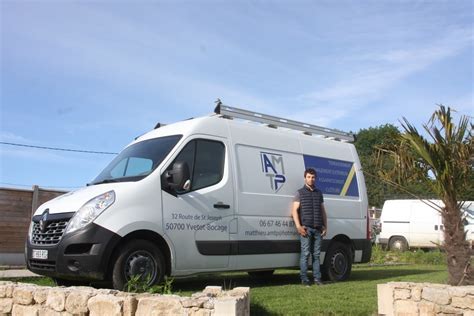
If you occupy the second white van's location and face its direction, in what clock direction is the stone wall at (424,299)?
The stone wall is roughly at 3 o'clock from the second white van.

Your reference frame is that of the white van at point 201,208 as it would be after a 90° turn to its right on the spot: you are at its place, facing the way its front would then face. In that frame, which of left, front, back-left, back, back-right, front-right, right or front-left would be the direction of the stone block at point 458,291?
back

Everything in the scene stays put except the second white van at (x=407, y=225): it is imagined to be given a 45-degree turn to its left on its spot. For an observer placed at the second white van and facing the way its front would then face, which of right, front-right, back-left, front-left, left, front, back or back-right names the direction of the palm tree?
back-right

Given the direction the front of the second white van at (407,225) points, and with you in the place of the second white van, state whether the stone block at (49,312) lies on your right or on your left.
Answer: on your right

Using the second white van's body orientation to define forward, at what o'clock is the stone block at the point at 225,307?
The stone block is roughly at 3 o'clock from the second white van.

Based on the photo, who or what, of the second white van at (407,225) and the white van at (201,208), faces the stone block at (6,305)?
the white van

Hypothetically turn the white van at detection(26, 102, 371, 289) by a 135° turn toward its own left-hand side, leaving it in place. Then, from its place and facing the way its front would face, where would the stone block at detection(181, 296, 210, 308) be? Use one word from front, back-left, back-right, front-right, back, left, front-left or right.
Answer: right

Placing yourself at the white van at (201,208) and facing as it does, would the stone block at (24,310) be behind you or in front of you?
in front

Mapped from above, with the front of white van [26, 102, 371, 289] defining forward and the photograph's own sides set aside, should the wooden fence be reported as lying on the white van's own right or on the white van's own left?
on the white van's own right

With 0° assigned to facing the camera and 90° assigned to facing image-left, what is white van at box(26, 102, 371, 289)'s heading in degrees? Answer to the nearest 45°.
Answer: approximately 45°

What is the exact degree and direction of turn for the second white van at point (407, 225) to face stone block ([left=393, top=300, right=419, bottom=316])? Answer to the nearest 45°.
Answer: approximately 90° to its right

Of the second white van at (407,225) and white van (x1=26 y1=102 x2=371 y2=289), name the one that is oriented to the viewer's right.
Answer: the second white van

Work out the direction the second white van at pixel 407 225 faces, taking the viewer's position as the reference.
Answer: facing to the right of the viewer

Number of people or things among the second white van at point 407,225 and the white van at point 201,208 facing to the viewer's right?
1

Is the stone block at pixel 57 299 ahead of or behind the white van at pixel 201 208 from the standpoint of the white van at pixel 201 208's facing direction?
ahead

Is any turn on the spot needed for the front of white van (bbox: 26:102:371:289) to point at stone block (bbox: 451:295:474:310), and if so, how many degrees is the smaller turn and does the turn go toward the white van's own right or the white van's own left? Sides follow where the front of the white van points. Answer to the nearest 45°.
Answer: approximately 90° to the white van's own left

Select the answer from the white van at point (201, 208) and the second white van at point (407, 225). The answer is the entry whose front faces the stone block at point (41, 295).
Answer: the white van
